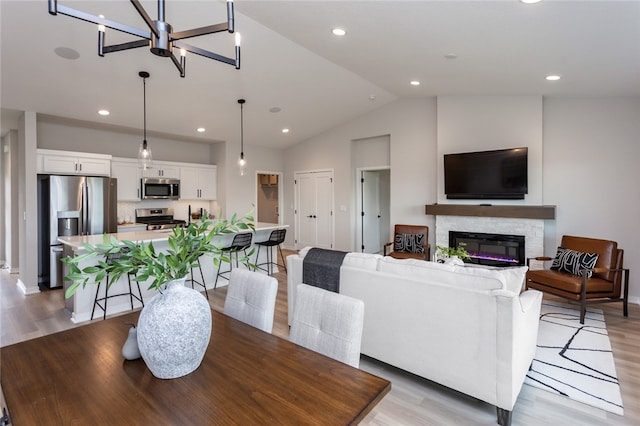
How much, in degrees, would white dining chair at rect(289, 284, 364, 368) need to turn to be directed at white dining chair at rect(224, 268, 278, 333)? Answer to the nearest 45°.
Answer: approximately 90° to its right

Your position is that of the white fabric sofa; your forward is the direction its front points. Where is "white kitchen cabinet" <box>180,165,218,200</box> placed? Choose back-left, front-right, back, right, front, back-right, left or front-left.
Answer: left

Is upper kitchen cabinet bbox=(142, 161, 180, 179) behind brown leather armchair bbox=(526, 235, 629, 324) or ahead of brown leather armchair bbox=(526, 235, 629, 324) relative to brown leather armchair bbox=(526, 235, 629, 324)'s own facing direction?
ahead

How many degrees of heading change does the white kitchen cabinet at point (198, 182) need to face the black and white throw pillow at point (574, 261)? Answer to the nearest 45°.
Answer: approximately 45° to its left

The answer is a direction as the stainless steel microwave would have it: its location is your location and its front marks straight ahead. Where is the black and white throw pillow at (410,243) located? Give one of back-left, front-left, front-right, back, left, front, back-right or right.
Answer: front-left

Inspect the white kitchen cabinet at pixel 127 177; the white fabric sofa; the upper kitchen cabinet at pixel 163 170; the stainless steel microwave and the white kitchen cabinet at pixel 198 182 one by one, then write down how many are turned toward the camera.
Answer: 4

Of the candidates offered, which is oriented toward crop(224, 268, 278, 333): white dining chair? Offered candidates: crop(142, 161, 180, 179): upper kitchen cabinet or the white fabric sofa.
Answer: the upper kitchen cabinet

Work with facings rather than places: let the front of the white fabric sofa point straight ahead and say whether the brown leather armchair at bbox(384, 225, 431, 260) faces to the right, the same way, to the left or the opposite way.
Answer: the opposite way

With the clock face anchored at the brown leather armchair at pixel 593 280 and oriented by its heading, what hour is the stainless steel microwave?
The stainless steel microwave is roughly at 1 o'clock from the brown leather armchair.

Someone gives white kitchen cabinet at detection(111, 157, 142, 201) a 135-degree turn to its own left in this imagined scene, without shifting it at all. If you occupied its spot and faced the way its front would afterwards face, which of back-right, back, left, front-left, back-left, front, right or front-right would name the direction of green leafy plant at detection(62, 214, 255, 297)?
back-right

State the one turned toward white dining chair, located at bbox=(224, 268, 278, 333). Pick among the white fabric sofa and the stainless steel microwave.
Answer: the stainless steel microwave

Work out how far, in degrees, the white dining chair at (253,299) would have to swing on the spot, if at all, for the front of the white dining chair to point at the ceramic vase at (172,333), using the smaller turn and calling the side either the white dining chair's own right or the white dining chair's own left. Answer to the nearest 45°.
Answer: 0° — it already faces it

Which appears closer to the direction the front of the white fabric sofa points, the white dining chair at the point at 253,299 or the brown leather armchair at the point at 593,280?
the brown leather armchair
